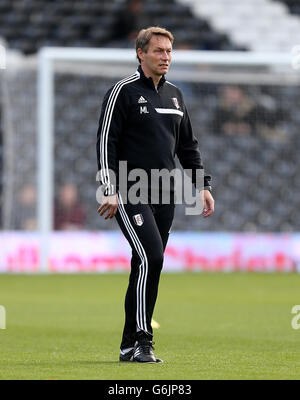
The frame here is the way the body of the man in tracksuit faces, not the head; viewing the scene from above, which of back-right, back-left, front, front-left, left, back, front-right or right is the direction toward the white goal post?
back-left

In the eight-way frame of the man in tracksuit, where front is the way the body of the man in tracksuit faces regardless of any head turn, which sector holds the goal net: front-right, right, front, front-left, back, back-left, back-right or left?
back-left

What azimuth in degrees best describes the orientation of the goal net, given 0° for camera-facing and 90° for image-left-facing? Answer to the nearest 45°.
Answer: approximately 0°

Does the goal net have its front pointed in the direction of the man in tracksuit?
yes
